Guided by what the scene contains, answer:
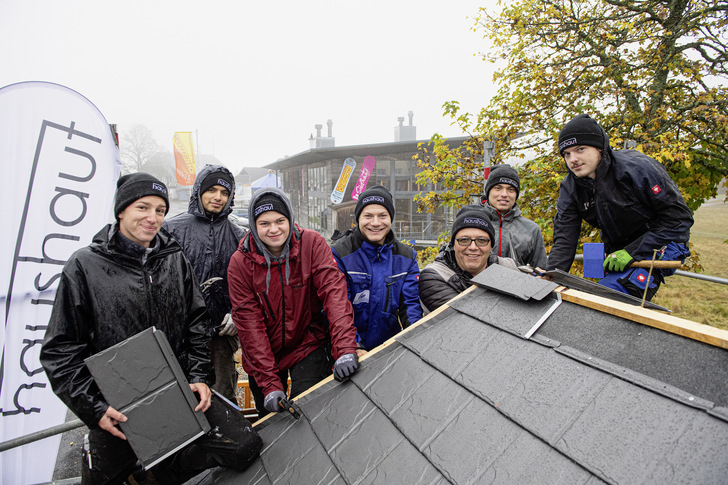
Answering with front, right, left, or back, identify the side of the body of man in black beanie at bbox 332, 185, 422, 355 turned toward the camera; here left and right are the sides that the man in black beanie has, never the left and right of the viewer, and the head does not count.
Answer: front

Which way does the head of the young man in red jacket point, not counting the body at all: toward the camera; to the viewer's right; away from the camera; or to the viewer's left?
toward the camera

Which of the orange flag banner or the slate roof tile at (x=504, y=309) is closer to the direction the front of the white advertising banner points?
the slate roof tile

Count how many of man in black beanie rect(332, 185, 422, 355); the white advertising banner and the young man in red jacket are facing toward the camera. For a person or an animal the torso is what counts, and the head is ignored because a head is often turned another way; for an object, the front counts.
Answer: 3

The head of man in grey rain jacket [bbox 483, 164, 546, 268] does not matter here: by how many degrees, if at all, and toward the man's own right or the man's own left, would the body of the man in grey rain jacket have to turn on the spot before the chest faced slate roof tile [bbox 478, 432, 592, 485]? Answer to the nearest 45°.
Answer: approximately 45° to the man's own left

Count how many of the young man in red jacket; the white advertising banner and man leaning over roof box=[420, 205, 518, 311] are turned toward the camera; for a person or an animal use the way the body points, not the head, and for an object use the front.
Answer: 3

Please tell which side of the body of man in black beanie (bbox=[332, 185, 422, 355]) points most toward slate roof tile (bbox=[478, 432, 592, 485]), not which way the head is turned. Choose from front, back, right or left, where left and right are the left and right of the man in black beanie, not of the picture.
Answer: front

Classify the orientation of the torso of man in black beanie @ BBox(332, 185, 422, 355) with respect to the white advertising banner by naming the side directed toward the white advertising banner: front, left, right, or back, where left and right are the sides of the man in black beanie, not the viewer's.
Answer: right

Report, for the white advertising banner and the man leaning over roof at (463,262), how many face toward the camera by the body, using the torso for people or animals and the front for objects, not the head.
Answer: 2

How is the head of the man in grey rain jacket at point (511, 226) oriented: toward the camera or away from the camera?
toward the camera

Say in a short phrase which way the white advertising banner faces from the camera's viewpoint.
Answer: facing the viewer

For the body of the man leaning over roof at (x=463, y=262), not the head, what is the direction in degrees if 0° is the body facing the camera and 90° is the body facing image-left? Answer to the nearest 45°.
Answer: approximately 0°

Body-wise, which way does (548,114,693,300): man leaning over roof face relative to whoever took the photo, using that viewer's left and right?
facing the viewer and to the left of the viewer

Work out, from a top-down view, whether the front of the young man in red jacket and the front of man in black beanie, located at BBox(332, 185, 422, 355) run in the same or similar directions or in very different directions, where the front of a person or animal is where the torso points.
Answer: same or similar directions

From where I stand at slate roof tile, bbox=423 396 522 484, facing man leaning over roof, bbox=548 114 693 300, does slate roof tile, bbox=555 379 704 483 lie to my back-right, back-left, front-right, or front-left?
front-right

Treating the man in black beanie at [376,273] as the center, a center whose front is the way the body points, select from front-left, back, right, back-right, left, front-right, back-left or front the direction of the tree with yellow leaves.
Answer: back-left

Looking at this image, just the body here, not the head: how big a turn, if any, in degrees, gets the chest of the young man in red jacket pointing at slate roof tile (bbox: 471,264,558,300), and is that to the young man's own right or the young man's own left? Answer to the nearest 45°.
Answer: approximately 45° to the young man's own left

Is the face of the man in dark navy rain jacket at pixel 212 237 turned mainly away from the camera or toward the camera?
toward the camera
